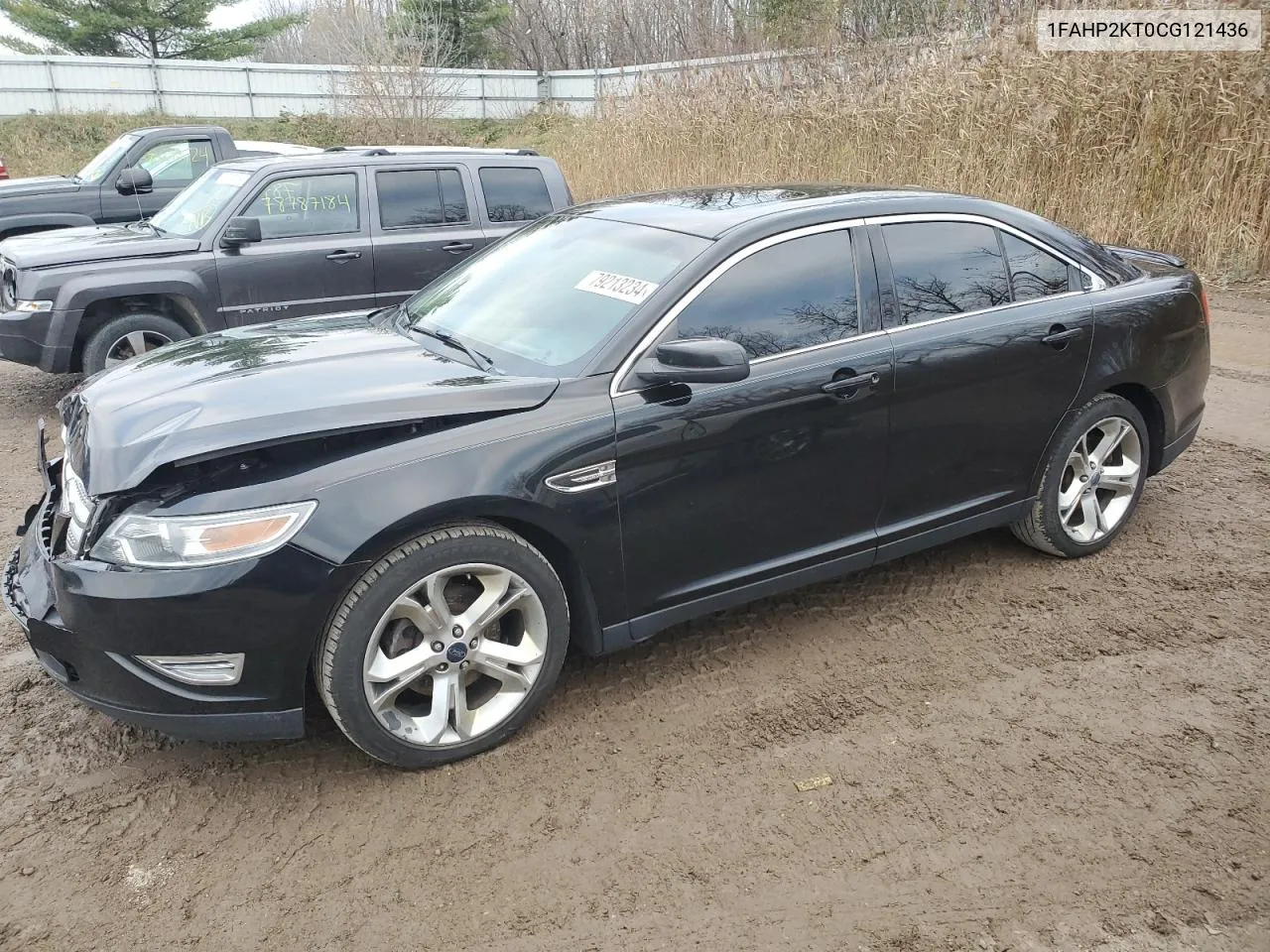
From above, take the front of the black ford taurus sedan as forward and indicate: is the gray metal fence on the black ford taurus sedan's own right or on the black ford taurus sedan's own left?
on the black ford taurus sedan's own right

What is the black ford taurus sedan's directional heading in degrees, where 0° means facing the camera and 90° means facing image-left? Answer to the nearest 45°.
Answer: approximately 45°

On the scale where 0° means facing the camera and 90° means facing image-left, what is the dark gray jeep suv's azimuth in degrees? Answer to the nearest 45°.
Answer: approximately 45°

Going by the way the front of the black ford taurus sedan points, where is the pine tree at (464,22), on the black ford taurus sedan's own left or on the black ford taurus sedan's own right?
on the black ford taurus sedan's own right

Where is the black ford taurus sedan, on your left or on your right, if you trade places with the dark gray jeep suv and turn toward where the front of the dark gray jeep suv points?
on your left

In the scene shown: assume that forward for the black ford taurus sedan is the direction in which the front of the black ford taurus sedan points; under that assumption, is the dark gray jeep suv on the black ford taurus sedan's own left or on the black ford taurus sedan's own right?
on the black ford taurus sedan's own right

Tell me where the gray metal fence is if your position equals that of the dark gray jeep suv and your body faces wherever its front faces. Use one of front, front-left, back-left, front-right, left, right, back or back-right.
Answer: back-right
